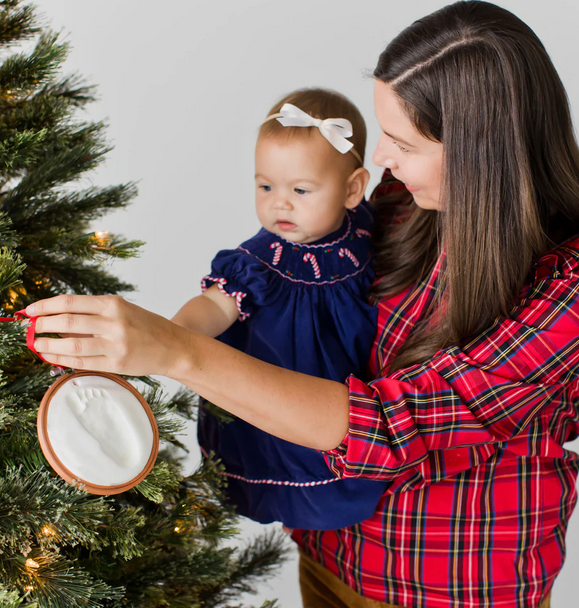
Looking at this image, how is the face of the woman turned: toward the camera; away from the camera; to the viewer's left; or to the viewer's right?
to the viewer's left

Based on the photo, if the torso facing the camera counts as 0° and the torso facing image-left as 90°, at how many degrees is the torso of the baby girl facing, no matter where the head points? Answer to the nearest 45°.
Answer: approximately 45°
